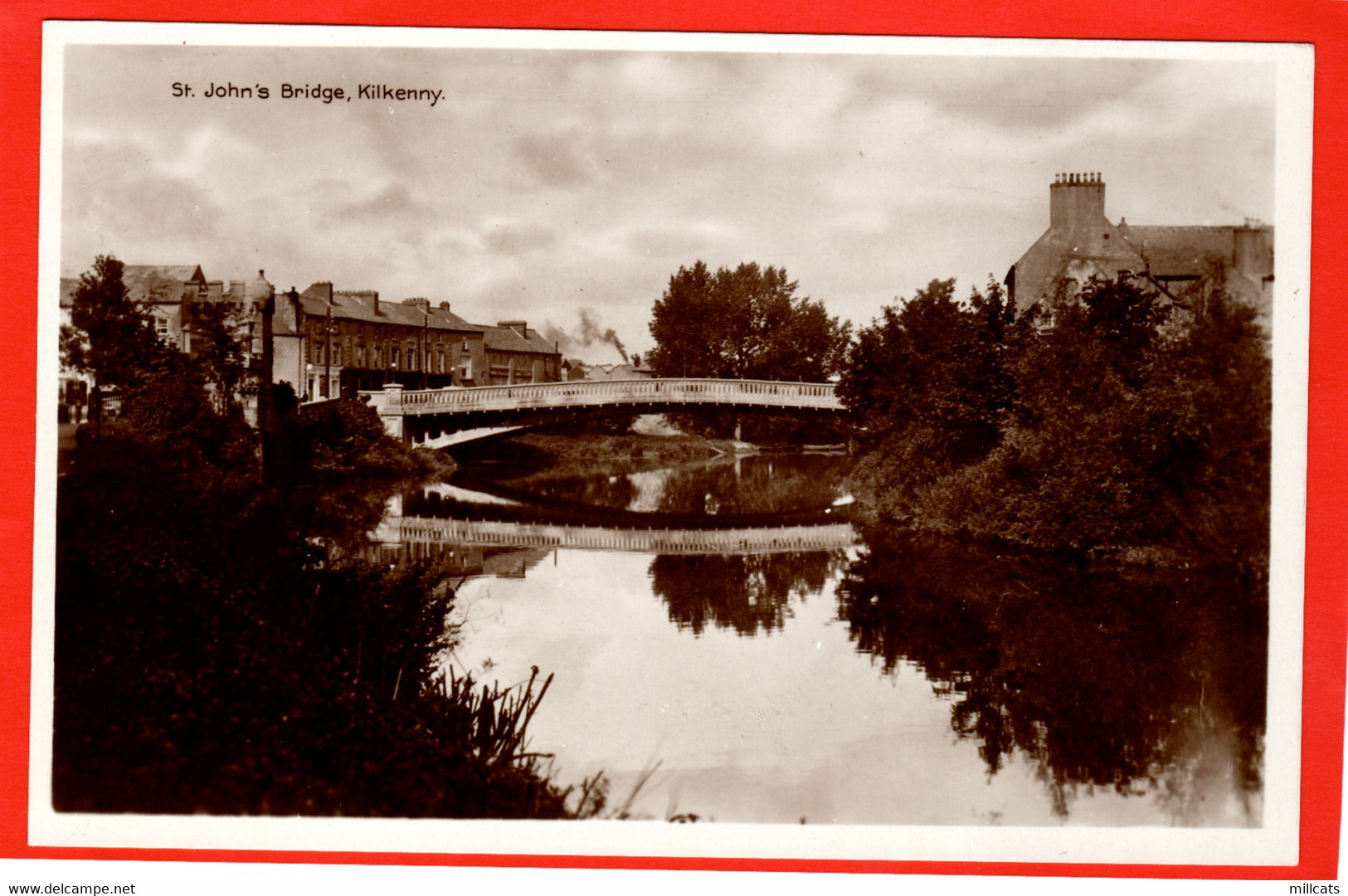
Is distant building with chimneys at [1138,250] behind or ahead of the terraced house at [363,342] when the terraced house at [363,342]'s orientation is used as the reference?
ahead

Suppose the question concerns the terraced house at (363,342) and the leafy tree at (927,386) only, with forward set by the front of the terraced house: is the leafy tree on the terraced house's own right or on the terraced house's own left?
on the terraced house's own left

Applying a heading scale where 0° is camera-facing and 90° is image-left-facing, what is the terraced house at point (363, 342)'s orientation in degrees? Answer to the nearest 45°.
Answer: approximately 315°
